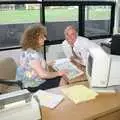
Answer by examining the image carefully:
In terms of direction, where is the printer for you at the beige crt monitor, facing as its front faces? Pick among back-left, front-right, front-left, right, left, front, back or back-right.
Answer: front-left

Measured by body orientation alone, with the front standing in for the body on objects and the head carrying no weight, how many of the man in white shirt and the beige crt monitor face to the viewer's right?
0

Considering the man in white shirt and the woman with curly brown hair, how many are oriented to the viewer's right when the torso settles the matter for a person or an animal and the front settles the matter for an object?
1

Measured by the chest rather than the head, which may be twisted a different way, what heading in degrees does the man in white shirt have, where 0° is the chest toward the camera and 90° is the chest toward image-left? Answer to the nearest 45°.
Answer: approximately 45°

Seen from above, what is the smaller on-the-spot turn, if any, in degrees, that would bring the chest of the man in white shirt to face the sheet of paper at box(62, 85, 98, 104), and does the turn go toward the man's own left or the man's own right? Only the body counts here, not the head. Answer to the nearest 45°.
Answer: approximately 45° to the man's own left

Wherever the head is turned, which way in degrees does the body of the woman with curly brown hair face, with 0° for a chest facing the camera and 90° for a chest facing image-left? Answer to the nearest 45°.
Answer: approximately 270°

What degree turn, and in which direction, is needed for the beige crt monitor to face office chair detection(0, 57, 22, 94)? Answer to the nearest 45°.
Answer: approximately 45° to its right

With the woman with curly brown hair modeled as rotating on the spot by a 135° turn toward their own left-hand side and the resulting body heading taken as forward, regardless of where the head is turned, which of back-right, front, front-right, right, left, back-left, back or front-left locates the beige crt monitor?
back

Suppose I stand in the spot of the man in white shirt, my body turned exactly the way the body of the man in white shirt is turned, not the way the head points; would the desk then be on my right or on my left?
on my left

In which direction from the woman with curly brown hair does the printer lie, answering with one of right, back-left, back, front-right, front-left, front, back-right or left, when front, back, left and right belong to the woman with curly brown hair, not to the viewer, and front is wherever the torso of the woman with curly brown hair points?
right

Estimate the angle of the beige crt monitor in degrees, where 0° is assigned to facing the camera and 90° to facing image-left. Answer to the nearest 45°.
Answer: approximately 90°

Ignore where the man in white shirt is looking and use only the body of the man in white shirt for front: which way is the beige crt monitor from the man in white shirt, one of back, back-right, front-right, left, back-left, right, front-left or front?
front-left

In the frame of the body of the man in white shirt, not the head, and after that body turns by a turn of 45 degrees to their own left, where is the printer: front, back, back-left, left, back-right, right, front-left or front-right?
front
